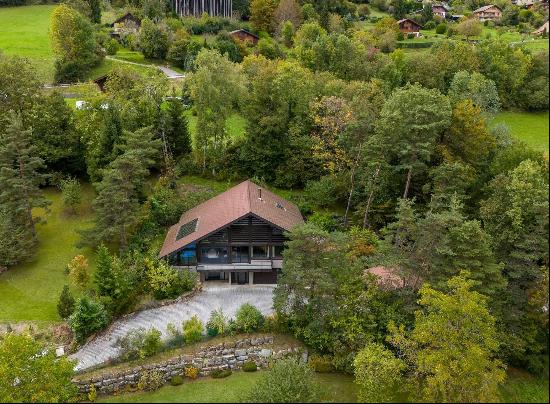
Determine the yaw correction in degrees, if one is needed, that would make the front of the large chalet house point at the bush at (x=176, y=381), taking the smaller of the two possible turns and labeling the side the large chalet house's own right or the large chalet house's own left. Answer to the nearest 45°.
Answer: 0° — it already faces it

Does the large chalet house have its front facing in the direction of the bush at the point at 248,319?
yes

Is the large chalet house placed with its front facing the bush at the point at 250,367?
yes

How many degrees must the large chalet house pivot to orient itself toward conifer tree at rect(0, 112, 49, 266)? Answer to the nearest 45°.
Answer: approximately 90° to its right

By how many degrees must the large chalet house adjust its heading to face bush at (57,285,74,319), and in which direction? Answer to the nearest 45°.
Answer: approximately 90° to its right

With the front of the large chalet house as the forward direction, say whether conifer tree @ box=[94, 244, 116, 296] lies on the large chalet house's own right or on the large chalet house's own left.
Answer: on the large chalet house's own right

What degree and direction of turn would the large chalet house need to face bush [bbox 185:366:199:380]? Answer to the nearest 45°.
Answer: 0° — it already faces it

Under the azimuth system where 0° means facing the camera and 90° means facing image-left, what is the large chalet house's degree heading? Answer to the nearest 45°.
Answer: approximately 0°
